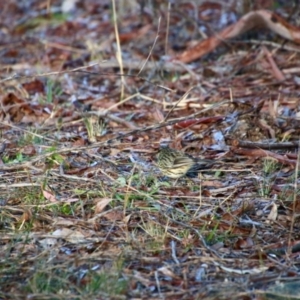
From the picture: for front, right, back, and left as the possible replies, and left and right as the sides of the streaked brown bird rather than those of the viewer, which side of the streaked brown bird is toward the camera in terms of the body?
left
